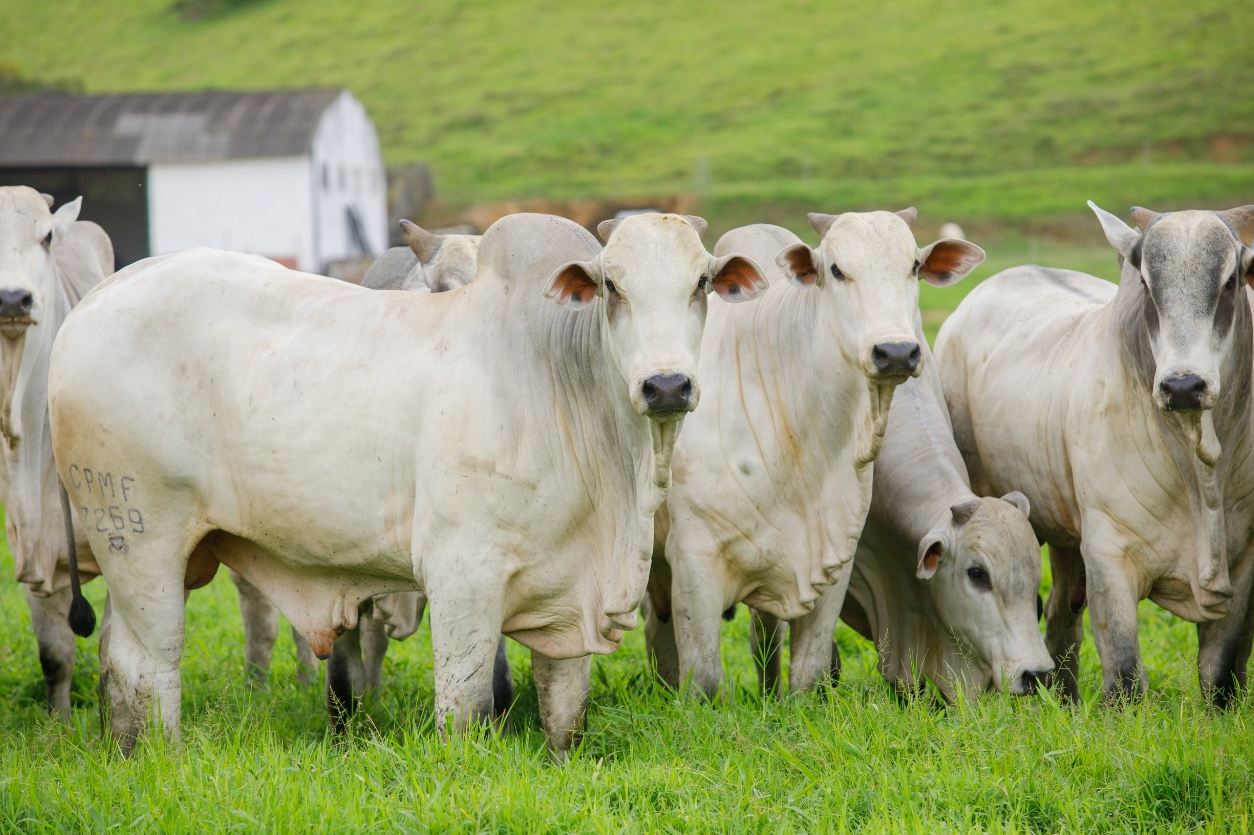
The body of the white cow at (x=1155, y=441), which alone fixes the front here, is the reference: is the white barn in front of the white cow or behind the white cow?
behind

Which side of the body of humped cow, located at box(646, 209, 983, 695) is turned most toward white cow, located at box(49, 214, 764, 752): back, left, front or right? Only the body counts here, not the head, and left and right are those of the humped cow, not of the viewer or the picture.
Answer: right

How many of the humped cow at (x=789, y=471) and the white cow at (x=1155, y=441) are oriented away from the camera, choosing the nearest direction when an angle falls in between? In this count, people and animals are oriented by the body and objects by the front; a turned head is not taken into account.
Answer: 0

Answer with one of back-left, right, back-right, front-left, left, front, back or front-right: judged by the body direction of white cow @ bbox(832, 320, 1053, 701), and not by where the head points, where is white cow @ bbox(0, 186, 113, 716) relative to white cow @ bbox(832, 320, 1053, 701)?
back-right

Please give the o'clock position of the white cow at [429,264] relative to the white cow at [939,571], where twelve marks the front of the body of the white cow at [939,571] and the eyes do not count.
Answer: the white cow at [429,264] is roughly at 5 o'clock from the white cow at [939,571].

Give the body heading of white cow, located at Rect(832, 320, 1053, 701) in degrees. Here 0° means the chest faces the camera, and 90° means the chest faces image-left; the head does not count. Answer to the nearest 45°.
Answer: approximately 315°

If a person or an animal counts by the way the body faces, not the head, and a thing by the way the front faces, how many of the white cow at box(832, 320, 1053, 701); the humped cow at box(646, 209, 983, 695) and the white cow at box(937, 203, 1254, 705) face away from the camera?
0

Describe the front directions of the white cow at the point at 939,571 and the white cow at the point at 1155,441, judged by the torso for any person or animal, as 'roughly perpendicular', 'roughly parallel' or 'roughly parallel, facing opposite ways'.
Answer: roughly parallel

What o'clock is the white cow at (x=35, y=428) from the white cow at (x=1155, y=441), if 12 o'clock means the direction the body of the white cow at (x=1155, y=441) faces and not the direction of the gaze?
the white cow at (x=35, y=428) is roughly at 4 o'clock from the white cow at (x=1155, y=441).

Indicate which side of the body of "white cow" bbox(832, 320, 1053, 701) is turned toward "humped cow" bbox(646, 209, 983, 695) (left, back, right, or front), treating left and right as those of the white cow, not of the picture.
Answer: right

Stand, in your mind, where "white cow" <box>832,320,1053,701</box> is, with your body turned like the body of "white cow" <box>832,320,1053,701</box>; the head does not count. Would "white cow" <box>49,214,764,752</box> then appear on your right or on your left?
on your right

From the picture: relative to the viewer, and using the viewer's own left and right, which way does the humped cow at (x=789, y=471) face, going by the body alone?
facing the viewer and to the right of the viewer
